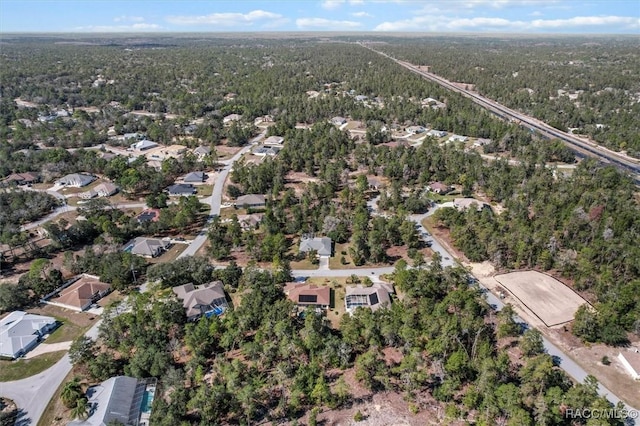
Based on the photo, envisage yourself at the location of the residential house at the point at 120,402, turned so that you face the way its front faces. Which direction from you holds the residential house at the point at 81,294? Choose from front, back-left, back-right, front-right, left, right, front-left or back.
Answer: right

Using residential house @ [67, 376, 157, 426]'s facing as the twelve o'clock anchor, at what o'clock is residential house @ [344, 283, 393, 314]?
residential house @ [344, 283, 393, 314] is roughly at 6 o'clock from residential house @ [67, 376, 157, 426].

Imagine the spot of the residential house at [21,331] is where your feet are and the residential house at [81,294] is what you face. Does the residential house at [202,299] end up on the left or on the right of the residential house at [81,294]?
right

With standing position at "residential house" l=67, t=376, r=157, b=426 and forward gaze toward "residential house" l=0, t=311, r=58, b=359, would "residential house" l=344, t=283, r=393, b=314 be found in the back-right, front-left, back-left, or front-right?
back-right

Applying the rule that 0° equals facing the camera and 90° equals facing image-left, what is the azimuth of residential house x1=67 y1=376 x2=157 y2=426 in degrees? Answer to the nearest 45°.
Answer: approximately 90°

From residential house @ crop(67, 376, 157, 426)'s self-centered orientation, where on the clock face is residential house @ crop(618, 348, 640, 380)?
residential house @ crop(618, 348, 640, 380) is roughly at 7 o'clock from residential house @ crop(67, 376, 157, 426).

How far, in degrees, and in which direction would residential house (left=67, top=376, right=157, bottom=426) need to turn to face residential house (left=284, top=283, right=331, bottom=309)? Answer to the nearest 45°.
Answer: approximately 180°
